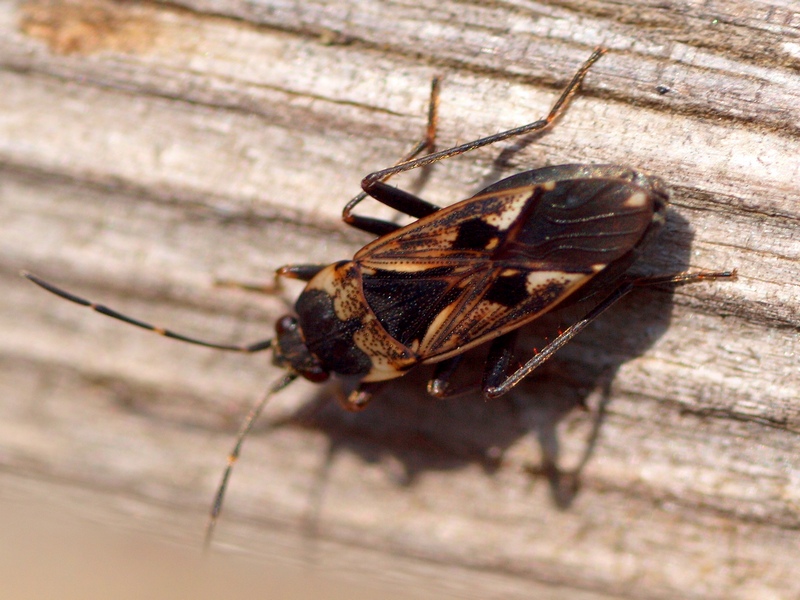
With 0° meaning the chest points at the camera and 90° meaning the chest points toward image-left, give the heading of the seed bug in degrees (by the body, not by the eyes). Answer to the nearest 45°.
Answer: approximately 45°
